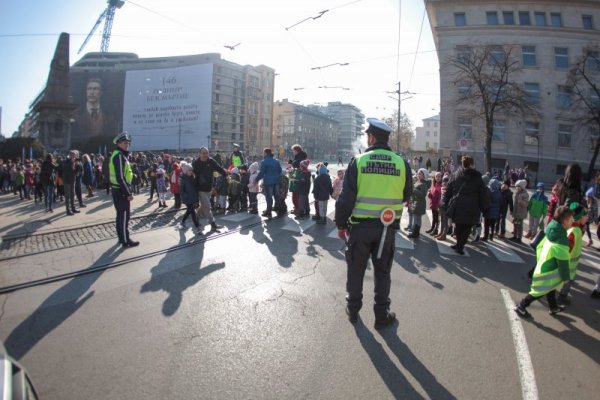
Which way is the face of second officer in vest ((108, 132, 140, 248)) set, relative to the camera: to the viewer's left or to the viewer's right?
to the viewer's right

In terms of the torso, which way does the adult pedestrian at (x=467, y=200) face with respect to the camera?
away from the camera

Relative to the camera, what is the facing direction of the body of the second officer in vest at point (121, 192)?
to the viewer's right

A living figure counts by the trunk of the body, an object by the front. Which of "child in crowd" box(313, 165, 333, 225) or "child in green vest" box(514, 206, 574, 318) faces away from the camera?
the child in crowd

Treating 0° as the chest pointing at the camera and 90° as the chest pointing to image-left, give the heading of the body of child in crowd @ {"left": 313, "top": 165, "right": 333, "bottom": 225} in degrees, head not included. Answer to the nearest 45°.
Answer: approximately 180°
